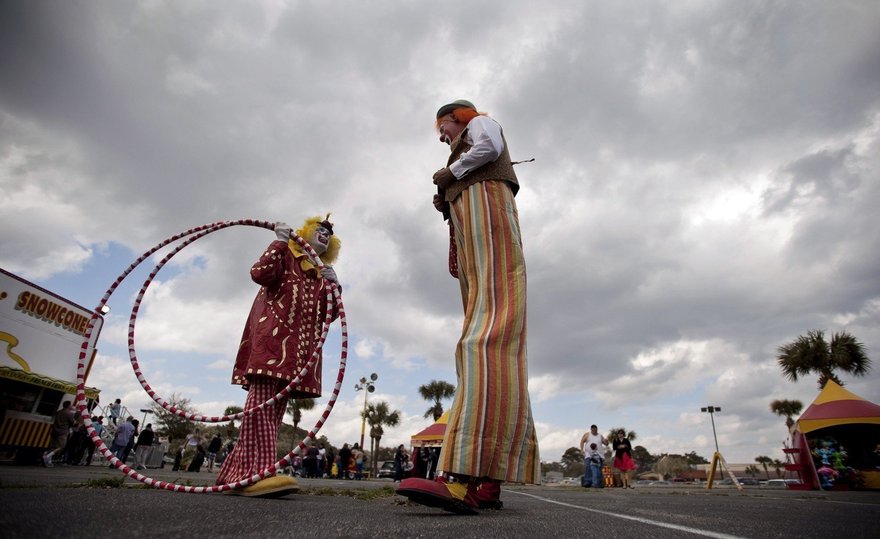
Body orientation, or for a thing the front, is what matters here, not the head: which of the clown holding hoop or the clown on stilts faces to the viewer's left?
the clown on stilts

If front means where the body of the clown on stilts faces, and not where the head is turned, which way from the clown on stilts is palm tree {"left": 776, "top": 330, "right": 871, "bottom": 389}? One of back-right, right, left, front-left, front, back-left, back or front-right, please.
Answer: back-right

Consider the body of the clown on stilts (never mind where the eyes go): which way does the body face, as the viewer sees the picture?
to the viewer's left

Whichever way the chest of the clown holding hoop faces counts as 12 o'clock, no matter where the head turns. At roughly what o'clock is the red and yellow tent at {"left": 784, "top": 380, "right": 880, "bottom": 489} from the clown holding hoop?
The red and yellow tent is roughly at 10 o'clock from the clown holding hoop.

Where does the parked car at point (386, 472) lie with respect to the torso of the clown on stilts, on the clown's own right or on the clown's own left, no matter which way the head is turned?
on the clown's own right

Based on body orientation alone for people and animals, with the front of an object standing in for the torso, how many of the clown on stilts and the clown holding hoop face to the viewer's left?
1

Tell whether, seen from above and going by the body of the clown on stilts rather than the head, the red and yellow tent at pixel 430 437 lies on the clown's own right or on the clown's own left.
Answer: on the clown's own right

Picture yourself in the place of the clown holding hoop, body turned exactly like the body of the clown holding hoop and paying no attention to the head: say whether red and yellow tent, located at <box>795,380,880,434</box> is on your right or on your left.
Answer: on your left

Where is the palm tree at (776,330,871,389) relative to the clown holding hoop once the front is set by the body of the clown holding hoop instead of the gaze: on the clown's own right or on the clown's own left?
on the clown's own left

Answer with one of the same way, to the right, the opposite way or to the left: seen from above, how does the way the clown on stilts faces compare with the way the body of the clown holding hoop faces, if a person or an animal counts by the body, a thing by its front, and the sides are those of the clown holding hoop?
the opposite way

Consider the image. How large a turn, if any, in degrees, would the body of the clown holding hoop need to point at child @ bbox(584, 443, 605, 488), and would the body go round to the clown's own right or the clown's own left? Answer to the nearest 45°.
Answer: approximately 90° to the clown's own left

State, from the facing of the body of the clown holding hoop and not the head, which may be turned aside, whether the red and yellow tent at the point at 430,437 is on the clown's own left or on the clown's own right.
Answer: on the clown's own left

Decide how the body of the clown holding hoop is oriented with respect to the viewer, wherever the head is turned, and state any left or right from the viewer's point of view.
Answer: facing the viewer and to the right of the viewer

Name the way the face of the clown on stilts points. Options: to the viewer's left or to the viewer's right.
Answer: to the viewer's left

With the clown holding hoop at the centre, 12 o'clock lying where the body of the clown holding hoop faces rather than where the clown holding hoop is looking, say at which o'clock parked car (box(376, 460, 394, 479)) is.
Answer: The parked car is roughly at 8 o'clock from the clown holding hoop.

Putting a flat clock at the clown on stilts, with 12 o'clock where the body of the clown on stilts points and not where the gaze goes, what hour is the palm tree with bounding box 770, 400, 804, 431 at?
The palm tree is roughly at 4 o'clock from the clown on stilts.

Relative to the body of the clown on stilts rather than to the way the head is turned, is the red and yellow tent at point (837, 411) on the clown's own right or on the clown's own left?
on the clown's own right
